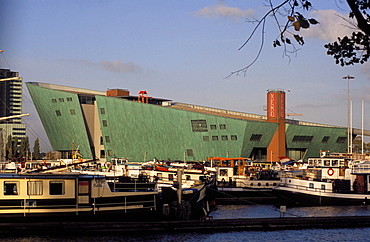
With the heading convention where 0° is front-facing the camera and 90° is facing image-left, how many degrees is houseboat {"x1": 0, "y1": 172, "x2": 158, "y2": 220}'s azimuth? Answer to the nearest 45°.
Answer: approximately 270°
